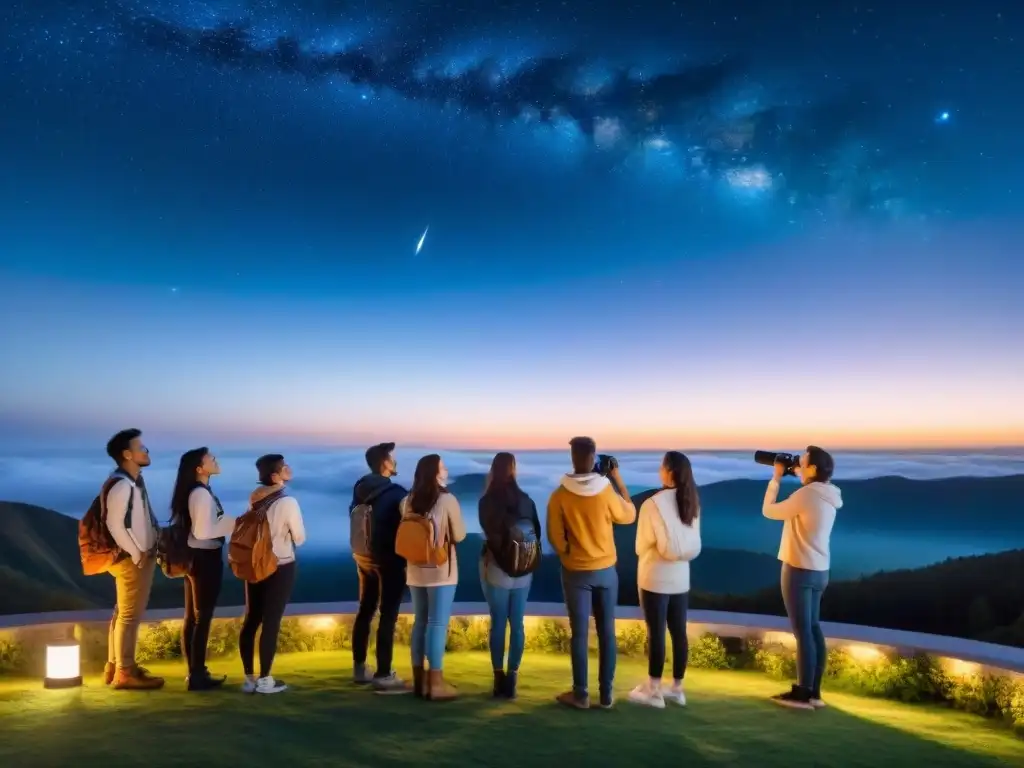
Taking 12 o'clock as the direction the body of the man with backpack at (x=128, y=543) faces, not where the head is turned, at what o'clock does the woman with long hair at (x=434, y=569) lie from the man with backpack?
The woman with long hair is roughly at 1 o'clock from the man with backpack.

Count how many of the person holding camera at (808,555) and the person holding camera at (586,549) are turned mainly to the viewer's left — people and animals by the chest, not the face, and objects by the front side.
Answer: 1

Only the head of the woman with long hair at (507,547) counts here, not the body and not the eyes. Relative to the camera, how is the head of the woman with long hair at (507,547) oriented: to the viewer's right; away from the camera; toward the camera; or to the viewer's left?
away from the camera

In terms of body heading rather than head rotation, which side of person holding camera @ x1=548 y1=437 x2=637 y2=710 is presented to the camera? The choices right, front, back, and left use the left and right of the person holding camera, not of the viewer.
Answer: back

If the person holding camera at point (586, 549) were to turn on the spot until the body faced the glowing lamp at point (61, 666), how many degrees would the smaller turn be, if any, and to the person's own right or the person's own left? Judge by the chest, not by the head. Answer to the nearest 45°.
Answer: approximately 90° to the person's own left

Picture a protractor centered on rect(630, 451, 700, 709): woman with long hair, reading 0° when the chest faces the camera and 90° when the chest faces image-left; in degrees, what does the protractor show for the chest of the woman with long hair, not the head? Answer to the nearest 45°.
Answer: approximately 135°

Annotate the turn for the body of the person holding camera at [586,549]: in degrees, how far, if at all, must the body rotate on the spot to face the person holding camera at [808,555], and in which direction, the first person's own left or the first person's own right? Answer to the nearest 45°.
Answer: approximately 90° to the first person's own right

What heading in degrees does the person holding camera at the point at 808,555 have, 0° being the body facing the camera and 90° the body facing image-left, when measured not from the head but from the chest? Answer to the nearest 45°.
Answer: approximately 90°

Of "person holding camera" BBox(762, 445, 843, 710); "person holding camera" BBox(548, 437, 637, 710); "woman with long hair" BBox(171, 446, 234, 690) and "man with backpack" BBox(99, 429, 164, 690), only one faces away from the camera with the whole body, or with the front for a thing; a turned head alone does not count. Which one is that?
"person holding camera" BBox(548, 437, 637, 710)

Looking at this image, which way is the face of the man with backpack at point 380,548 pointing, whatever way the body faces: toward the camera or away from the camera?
away from the camera

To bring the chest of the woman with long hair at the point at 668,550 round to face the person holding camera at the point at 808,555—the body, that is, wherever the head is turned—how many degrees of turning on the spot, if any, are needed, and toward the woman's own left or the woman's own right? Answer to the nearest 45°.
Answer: approximately 135° to the woman's own right

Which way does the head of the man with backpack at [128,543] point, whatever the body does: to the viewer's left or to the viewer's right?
to the viewer's right

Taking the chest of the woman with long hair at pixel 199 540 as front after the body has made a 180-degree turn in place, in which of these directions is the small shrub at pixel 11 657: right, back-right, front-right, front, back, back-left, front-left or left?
front-right

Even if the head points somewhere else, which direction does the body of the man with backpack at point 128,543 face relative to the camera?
to the viewer's right
